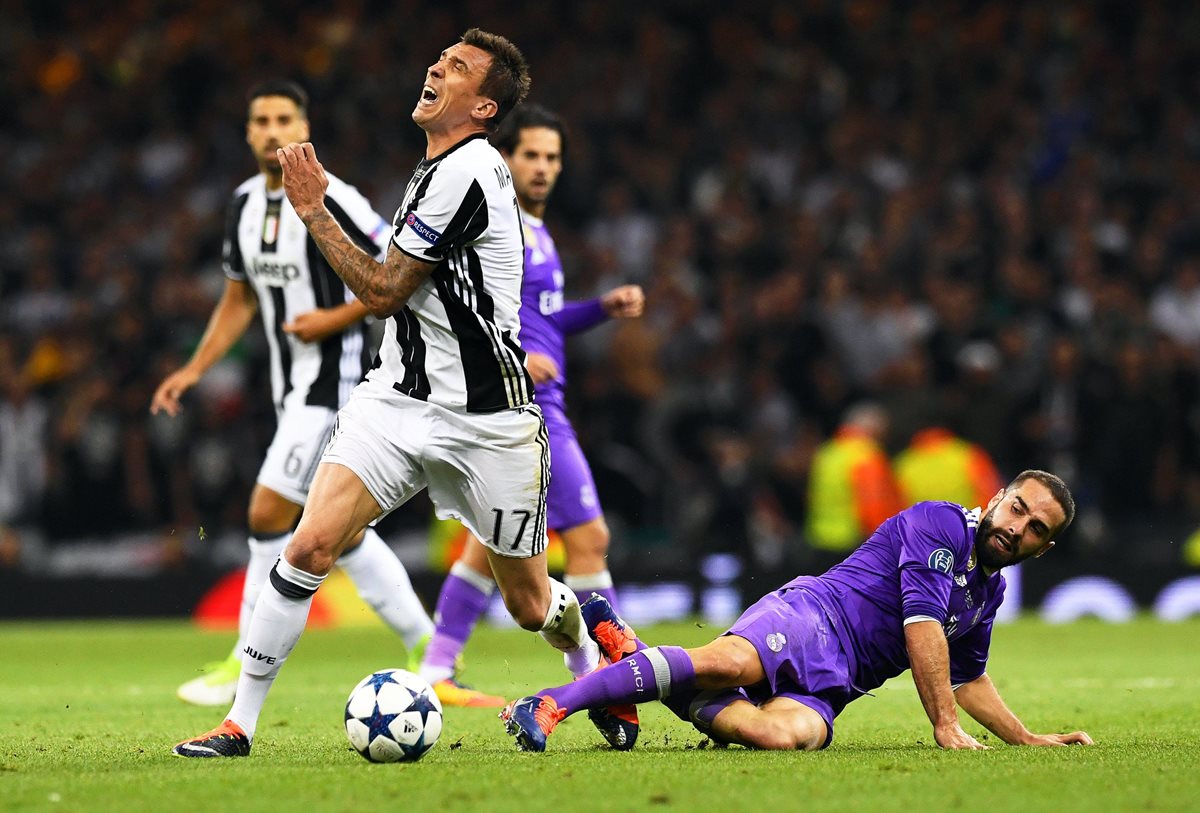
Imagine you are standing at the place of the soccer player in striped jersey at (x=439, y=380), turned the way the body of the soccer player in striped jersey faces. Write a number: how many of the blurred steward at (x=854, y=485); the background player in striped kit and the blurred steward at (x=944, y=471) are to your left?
0

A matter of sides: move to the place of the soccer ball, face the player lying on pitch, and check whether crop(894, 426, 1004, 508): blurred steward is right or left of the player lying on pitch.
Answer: left

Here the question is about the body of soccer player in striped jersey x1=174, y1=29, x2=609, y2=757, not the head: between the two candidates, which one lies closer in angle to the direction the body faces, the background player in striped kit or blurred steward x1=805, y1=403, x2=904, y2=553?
the background player in striped kit

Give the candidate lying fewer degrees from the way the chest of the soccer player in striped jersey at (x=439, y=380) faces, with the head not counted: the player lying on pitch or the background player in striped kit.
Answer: the background player in striped kit

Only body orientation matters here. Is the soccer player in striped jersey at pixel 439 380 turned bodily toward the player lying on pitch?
no

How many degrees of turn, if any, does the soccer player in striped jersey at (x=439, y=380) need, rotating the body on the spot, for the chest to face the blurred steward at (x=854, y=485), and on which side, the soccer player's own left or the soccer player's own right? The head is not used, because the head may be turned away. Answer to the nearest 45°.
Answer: approximately 135° to the soccer player's own right

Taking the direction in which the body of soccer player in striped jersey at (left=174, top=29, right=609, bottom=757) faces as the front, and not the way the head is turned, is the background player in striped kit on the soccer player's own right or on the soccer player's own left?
on the soccer player's own right

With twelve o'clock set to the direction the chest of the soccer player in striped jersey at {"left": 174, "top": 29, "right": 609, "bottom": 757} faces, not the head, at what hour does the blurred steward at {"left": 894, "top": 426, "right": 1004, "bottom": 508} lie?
The blurred steward is roughly at 4 o'clock from the soccer player in striped jersey.

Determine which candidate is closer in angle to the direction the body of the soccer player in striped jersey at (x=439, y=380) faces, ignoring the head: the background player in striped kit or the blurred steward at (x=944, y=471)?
the background player in striped kit

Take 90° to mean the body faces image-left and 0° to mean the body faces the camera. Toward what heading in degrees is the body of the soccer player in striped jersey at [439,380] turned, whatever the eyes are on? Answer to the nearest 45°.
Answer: approximately 90°
